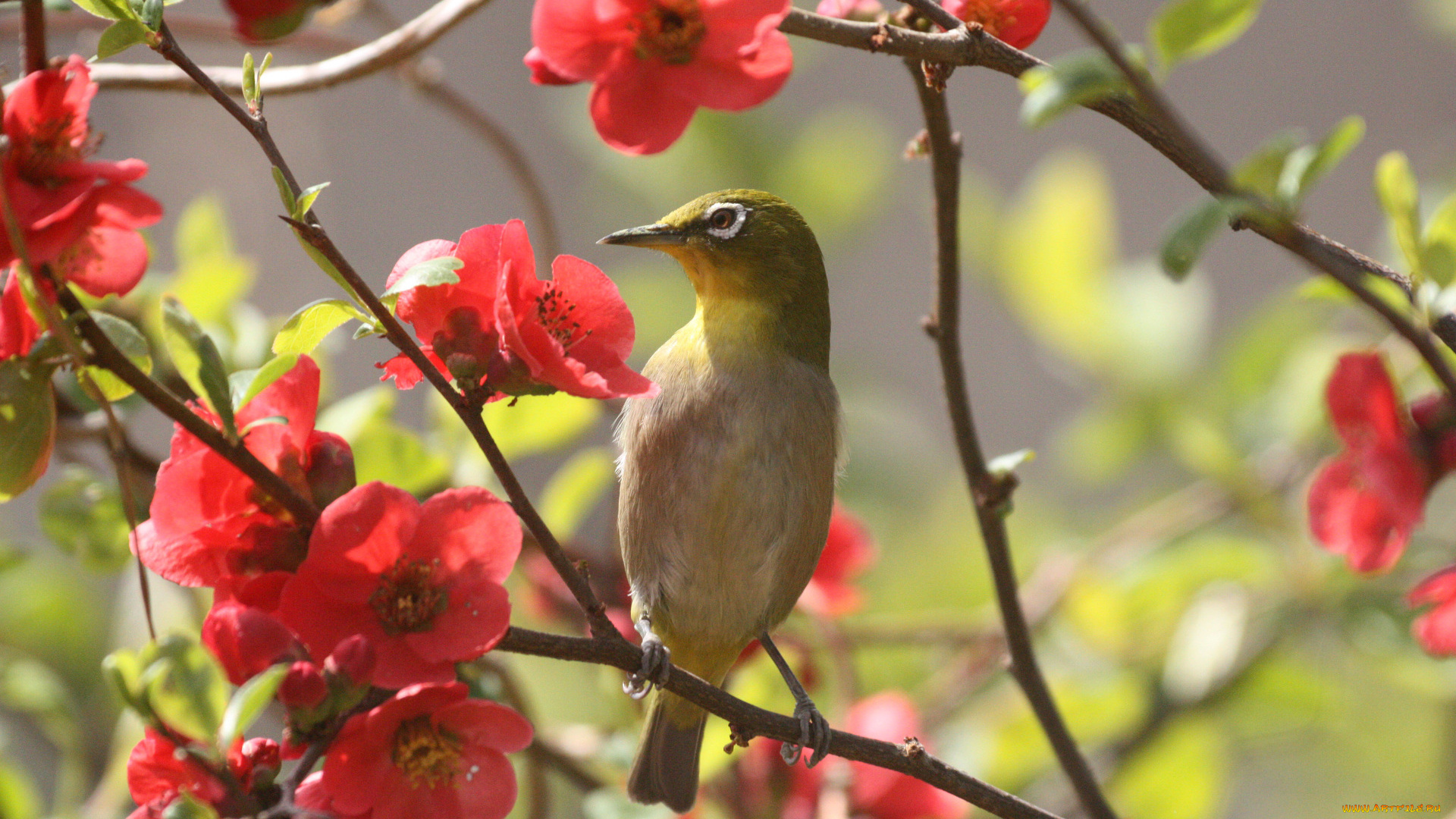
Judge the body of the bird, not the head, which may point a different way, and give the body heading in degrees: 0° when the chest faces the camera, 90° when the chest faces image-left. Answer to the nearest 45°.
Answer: approximately 0°

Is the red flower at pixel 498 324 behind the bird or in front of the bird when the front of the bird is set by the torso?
in front

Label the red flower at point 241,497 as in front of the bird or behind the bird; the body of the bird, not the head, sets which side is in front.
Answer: in front

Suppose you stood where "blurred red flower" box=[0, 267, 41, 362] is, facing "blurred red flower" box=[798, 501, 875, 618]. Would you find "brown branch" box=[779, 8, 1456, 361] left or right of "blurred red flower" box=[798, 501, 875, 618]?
right

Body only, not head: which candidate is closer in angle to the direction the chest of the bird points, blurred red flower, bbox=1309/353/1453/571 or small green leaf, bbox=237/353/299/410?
the small green leaf
